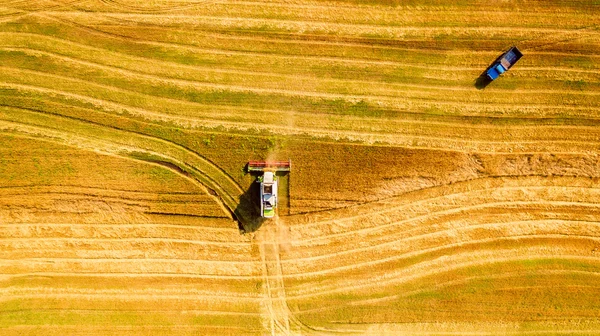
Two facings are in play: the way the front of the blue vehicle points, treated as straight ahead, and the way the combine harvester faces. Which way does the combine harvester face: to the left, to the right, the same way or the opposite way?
to the right

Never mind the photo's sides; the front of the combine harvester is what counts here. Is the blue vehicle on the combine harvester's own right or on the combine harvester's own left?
on the combine harvester's own right

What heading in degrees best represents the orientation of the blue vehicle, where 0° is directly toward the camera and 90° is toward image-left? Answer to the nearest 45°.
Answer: approximately 45°

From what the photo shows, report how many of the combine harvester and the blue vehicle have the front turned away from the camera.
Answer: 1

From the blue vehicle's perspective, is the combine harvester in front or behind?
in front

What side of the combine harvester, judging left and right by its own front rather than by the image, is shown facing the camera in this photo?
back

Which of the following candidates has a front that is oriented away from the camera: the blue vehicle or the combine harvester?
the combine harvester
